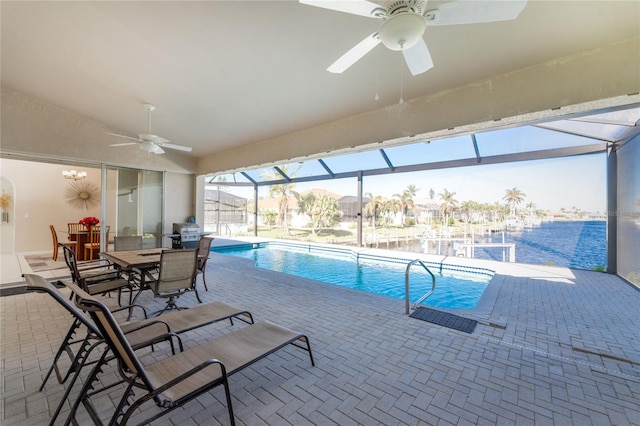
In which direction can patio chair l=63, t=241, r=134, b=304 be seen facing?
to the viewer's right

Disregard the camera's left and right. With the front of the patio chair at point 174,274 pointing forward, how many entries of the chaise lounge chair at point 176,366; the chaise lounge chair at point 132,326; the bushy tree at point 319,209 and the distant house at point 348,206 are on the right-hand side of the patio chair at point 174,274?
2

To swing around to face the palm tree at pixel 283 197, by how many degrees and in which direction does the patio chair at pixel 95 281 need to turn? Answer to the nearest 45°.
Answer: approximately 45° to its left

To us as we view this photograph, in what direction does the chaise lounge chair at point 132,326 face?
facing away from the viewer and to the right of the viewer

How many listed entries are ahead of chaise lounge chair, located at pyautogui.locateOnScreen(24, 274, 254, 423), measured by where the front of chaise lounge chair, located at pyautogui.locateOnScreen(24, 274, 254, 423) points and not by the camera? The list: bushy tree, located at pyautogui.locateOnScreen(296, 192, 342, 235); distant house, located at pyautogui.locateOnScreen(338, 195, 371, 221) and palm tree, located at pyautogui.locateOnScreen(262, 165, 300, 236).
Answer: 3

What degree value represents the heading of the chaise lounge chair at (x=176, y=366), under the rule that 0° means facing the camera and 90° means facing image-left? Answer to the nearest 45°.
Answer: approximately 225°

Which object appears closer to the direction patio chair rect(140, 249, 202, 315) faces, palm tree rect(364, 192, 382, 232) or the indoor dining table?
the indoor dining table

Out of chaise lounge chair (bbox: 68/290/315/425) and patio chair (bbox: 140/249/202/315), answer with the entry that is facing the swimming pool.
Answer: the chaise lounge chair

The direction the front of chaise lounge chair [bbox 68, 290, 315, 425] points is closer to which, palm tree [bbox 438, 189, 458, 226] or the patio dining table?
the palm tree

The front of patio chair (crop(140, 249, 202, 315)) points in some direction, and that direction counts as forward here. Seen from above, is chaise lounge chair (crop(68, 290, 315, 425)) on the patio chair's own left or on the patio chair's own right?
on the patio chair's own left

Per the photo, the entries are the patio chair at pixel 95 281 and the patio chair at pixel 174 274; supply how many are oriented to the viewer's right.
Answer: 1

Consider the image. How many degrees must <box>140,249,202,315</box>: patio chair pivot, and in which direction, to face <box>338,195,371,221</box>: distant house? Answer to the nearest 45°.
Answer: approximately 90° to its right

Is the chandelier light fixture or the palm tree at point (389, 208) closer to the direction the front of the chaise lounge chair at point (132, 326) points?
the palm tree
